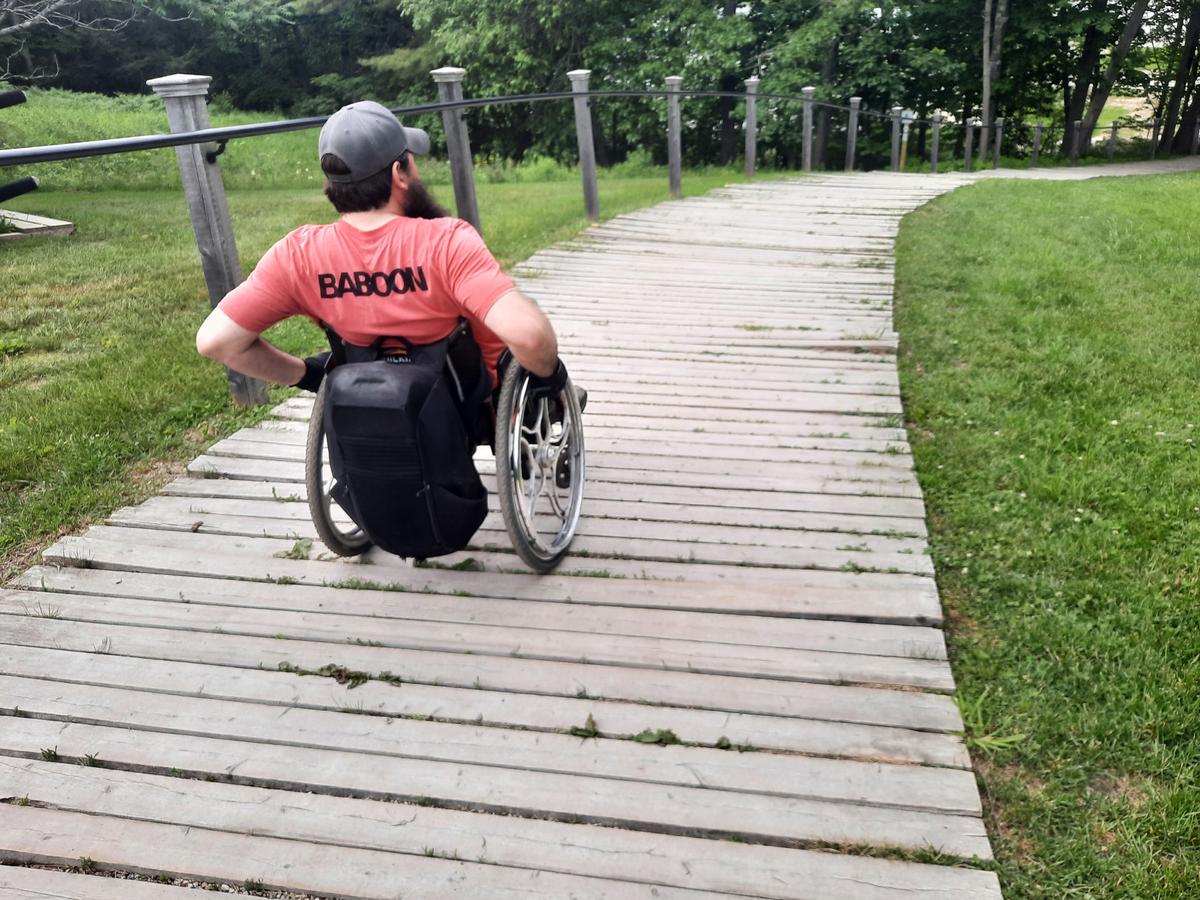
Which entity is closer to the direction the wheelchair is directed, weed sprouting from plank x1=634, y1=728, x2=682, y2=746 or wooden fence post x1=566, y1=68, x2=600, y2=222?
the wooden fence post

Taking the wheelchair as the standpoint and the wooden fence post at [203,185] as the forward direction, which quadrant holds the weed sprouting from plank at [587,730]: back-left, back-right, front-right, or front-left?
back-left

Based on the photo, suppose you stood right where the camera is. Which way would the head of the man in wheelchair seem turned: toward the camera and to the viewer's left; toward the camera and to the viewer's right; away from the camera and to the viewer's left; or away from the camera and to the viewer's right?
away from the camera and to the viewer's right

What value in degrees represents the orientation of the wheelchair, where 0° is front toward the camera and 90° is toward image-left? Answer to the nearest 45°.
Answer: approximately 225°

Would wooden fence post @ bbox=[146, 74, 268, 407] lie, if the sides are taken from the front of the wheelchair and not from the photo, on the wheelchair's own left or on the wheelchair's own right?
on the wheelchair's own left

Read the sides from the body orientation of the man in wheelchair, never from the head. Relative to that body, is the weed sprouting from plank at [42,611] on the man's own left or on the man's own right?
on the man's own left

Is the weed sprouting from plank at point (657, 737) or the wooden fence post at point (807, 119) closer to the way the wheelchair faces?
the wooden fence post

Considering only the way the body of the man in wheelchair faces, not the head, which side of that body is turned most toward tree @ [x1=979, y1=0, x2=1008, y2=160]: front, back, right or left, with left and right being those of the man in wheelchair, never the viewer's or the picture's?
front

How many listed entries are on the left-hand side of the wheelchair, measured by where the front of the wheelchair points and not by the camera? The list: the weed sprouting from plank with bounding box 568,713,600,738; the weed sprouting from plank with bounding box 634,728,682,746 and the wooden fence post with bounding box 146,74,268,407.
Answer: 1

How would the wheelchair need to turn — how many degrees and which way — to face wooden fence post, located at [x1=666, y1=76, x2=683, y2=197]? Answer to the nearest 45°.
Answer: approximately 45° to its left

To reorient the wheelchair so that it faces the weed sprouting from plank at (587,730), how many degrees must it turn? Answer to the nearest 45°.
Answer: approximately 135° to its right
